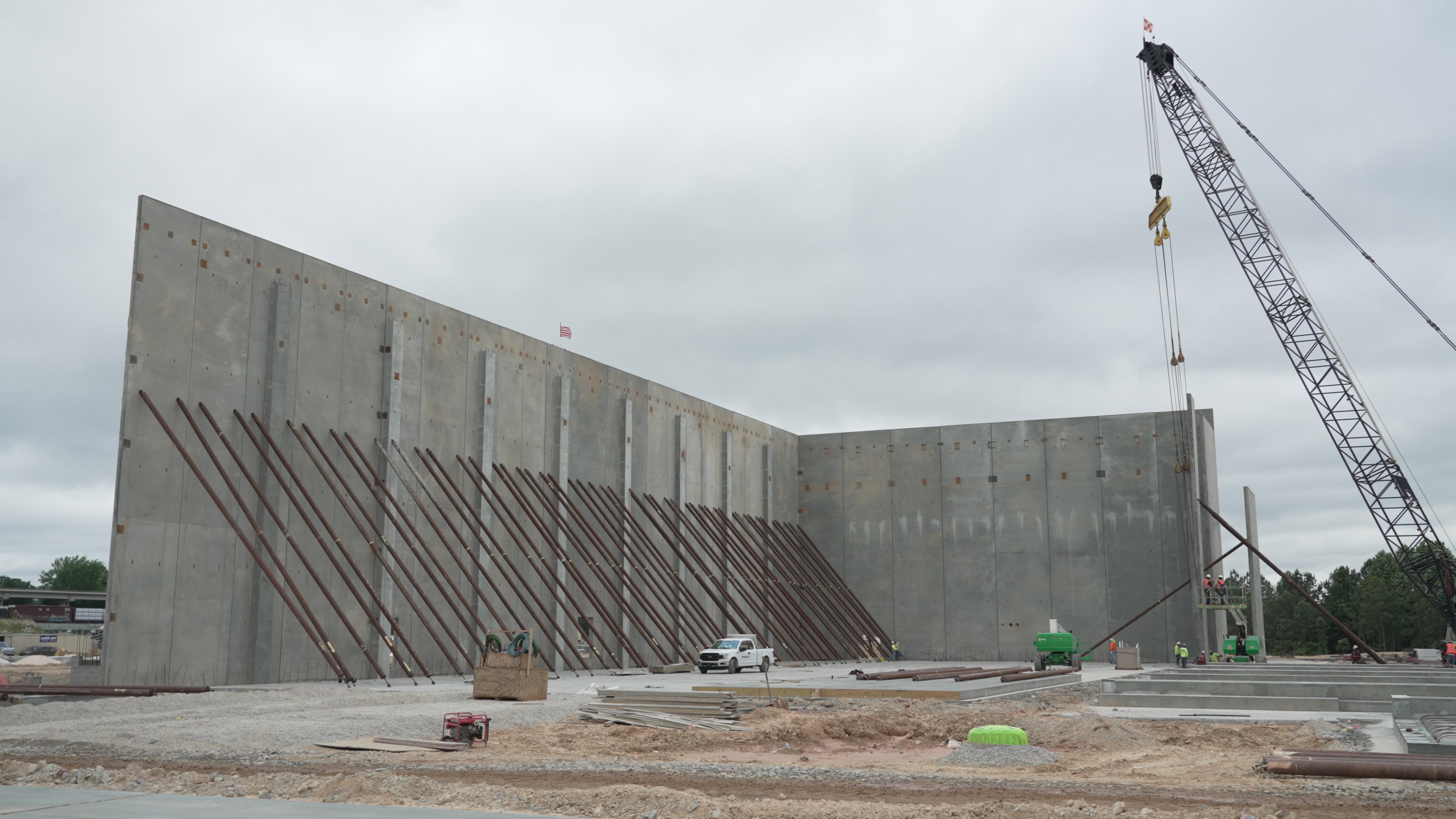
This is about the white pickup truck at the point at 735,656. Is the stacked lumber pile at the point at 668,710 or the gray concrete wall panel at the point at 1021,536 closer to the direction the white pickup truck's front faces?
the stacked lumber pile

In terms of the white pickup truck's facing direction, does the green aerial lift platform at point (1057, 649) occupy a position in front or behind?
behind

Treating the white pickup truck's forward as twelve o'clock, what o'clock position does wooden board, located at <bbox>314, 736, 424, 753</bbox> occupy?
The wooden board is roughly at 11 o'clock from the white pickup truck.

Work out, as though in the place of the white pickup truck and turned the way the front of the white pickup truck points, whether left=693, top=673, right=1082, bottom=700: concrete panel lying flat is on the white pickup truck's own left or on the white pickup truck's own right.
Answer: on the white pickup truck's own left

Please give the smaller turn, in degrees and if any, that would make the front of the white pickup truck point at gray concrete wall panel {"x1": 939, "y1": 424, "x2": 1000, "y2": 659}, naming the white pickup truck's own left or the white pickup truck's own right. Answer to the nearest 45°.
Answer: approximately 180°

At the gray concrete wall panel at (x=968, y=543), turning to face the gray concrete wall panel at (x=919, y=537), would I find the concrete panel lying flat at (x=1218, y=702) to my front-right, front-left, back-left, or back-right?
back-left

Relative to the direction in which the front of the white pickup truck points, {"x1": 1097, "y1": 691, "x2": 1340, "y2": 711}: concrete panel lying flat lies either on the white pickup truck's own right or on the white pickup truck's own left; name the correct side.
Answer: on the white pickup truck's own left

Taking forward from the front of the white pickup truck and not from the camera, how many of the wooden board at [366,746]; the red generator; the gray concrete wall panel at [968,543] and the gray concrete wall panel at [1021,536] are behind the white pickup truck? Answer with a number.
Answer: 2
